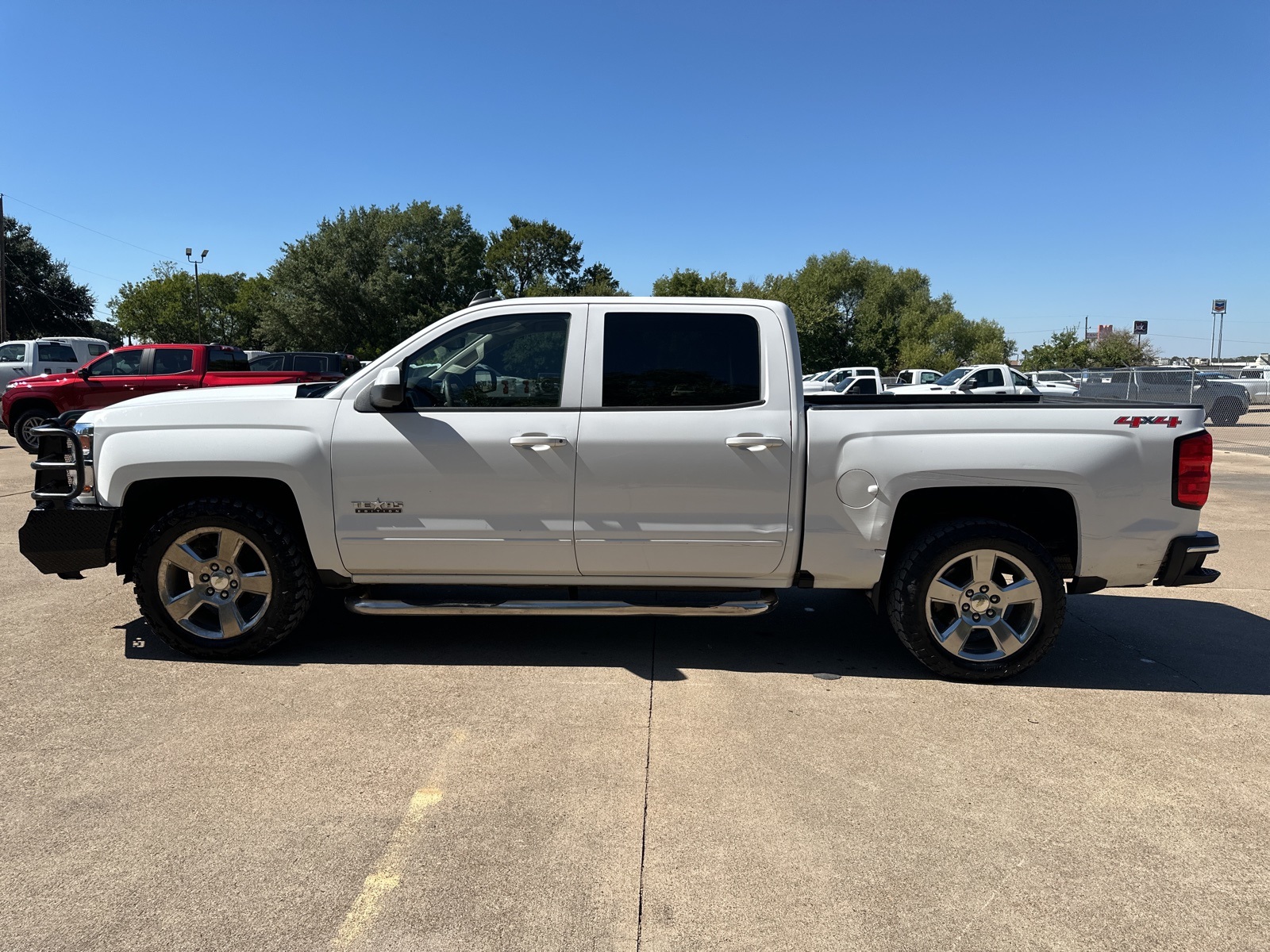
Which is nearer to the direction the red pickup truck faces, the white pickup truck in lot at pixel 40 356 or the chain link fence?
the white pickup truck in lot

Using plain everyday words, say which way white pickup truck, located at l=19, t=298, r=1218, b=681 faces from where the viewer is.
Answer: facing to the left of the viewer

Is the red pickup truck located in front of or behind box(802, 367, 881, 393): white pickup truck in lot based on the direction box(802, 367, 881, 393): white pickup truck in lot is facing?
in front

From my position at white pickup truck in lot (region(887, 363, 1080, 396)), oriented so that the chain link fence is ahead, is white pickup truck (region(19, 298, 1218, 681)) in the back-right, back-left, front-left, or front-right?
back-right

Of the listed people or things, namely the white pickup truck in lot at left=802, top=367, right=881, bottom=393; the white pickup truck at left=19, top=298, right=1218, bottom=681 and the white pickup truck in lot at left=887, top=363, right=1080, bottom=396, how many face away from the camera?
0

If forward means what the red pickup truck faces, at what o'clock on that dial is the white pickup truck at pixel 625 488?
The white pickup truck is roughly at 7 o'clock from the red pickup truck.

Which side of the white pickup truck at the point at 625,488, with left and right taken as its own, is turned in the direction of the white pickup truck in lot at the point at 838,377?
right

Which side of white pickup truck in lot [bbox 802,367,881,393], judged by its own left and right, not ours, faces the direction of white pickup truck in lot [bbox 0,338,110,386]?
front

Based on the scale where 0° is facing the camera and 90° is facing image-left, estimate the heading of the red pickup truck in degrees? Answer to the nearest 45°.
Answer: approximately 135°

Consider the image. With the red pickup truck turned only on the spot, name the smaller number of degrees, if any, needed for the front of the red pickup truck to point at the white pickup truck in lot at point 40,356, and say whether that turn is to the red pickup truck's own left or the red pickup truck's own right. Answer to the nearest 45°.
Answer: approximately 45° to the red pickup truck's own right

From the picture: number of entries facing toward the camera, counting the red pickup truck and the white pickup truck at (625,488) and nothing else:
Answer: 0

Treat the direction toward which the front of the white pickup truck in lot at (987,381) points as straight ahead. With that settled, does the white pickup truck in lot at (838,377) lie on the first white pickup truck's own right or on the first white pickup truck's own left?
on the first white pickup truck's own right

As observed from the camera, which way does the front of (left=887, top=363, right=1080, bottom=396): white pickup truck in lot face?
facing the viewer and to the left of the viewer

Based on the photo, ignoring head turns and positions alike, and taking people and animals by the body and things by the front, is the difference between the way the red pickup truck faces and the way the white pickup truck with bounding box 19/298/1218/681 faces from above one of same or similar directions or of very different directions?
same or similar directions

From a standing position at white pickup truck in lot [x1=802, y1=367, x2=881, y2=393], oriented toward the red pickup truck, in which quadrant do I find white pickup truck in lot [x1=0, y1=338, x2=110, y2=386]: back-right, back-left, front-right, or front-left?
front-right
